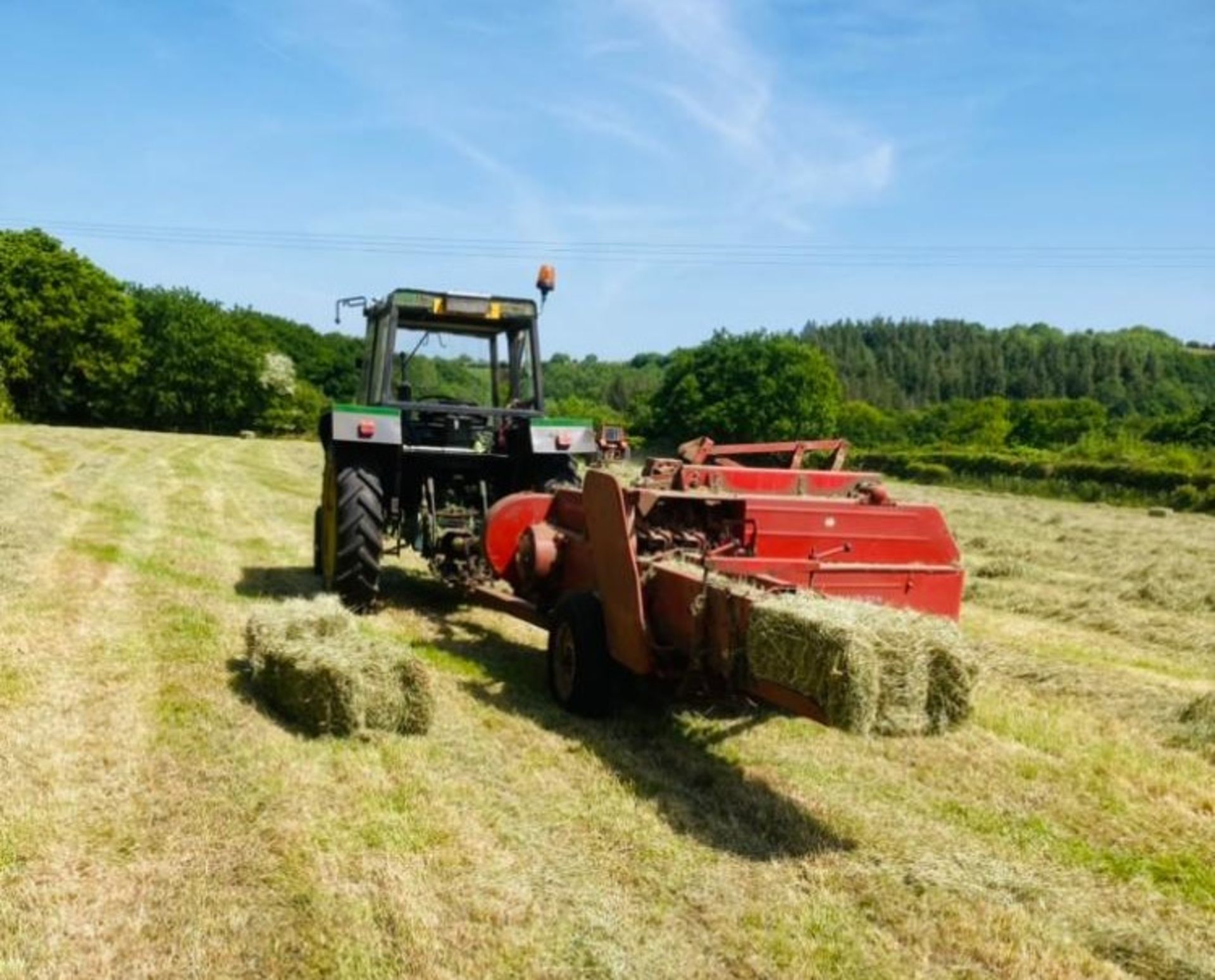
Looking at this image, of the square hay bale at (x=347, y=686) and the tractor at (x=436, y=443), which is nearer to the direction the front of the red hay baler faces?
the tractor

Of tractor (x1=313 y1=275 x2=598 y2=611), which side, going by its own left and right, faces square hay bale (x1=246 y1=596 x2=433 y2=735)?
back

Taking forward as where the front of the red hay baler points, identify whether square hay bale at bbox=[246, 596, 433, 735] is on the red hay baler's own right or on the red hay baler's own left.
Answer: on the red hay baler's own left

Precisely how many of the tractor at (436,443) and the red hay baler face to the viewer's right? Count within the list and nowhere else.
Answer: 0

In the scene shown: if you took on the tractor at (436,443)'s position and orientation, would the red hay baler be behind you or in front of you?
behind

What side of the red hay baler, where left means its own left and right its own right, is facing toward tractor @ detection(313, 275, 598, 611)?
front

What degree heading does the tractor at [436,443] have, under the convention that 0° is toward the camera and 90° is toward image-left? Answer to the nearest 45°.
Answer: approximately 180°

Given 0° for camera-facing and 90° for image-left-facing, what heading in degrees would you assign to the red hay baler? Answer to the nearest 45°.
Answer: approximately 135°
